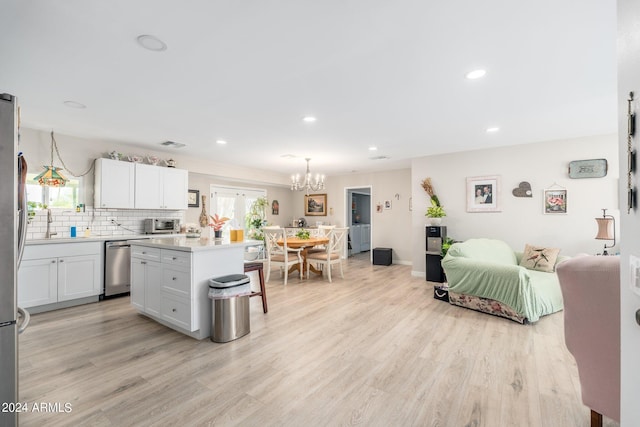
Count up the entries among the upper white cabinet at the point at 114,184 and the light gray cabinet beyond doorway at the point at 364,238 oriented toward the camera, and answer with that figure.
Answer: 2

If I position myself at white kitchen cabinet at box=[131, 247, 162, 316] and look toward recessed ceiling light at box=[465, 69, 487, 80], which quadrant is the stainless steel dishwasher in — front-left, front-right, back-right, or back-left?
back-left

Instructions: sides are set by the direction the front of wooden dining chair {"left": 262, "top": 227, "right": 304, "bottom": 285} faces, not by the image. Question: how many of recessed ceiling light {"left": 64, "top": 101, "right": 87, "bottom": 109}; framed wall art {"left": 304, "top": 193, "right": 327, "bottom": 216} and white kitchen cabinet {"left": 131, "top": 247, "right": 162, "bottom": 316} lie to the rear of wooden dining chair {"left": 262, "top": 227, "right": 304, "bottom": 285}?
2

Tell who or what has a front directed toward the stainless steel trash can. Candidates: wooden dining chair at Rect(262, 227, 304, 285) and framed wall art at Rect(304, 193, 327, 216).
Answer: the framed wall art

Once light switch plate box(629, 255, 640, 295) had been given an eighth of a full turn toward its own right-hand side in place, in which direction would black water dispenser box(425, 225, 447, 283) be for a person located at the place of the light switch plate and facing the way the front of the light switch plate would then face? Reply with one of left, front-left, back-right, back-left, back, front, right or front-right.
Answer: front-right

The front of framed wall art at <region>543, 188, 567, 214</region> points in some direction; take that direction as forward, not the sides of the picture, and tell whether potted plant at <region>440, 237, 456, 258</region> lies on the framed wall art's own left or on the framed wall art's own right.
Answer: on the framed wall art's own right

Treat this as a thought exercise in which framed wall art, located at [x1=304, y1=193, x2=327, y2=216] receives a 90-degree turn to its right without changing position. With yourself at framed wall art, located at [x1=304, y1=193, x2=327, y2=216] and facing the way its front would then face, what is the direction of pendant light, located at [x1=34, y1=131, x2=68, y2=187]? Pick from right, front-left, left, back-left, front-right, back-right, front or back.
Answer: front-left

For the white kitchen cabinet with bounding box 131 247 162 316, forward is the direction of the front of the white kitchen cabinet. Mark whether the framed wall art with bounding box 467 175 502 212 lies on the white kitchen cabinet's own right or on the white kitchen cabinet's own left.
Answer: on the white kitchen cabinet's own left

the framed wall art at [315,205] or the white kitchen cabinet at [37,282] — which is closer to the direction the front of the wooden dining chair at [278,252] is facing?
the framed wall art

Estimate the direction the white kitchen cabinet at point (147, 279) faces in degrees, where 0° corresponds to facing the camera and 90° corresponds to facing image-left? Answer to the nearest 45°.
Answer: approximately 45°

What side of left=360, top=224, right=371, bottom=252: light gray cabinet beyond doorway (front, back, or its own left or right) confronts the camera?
front

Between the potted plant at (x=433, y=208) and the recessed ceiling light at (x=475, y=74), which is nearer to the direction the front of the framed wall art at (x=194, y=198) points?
the recessed ceiling light

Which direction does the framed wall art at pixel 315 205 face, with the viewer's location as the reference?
facing the viewer

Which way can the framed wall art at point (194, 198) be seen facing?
toward the camera

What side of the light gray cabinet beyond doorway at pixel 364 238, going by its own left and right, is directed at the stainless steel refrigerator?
front

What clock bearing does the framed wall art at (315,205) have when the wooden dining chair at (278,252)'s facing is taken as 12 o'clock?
The framed wall art is roughly at 11 o'clock from the wooden dining chair.

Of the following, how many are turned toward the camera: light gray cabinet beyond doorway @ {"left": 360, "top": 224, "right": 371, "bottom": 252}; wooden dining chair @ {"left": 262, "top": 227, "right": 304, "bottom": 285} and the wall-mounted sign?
2
